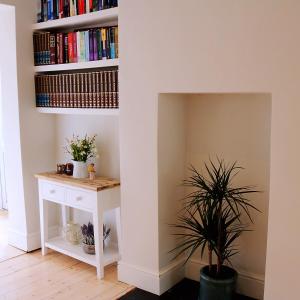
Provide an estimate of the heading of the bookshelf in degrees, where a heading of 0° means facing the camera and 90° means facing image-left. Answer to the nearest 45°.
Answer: approximately 45°

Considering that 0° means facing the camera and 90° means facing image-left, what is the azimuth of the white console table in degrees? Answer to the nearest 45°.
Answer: approximately 45°
